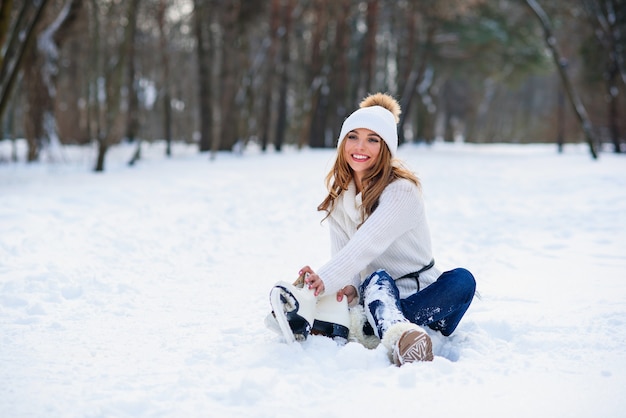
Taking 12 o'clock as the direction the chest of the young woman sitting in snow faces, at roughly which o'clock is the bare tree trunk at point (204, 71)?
The bare tree trunk is roughly at 4 o'clock from the young woman sitting in snow.

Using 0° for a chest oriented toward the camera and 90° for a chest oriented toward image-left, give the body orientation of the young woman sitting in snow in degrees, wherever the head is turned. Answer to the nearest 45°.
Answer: approximately 45°

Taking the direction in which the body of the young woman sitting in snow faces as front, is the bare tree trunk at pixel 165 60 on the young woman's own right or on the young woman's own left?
on the young woman's own right

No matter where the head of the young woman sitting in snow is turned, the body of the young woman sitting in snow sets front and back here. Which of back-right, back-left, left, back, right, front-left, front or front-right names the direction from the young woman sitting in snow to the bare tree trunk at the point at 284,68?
back-right

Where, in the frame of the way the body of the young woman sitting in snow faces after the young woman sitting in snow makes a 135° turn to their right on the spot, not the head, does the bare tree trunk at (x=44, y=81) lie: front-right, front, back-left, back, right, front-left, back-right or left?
front-left
